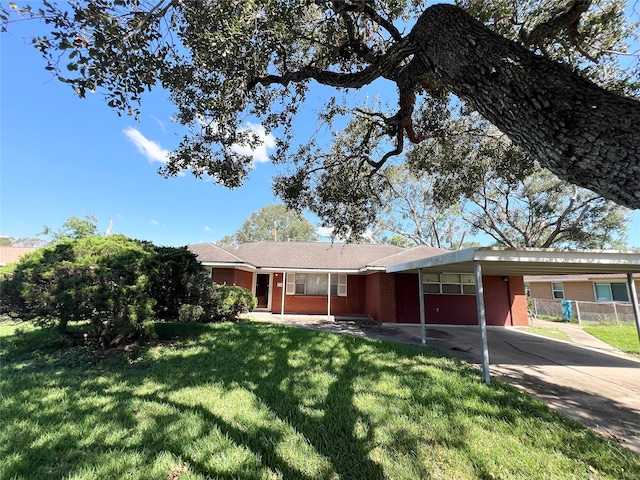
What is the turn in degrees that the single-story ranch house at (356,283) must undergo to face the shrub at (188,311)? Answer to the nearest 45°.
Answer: approximately 45° to its right

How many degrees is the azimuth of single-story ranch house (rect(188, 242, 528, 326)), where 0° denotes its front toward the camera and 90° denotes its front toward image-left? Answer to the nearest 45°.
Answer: approximately 0°

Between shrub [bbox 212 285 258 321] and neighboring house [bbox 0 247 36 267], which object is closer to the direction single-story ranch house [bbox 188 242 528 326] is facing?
the shrub

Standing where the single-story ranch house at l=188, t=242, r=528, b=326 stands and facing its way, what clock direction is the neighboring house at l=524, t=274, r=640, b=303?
The neighboring house is roughly at 8 o'clock from the single-story ranch house.

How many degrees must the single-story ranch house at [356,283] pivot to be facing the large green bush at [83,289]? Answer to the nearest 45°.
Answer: approximately 45° to its right

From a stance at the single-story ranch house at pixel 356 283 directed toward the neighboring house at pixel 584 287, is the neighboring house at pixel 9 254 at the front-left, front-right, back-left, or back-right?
back-left

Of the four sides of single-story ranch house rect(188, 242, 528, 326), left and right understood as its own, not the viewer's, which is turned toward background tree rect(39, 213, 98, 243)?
right

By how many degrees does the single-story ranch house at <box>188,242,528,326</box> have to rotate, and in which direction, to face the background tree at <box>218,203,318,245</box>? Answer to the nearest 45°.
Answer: approximately 135° to its right

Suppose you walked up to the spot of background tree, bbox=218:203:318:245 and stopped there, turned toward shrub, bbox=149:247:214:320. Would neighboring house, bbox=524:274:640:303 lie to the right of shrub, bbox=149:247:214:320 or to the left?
left

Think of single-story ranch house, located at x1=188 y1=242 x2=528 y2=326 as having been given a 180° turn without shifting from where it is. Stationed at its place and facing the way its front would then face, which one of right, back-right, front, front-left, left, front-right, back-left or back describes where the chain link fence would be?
right

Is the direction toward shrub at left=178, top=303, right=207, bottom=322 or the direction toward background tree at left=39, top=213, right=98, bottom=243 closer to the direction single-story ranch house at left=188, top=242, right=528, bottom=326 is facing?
the shrub

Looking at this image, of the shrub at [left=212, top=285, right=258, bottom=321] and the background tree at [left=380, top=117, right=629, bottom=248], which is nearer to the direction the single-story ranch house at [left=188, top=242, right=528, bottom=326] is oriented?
the shrub

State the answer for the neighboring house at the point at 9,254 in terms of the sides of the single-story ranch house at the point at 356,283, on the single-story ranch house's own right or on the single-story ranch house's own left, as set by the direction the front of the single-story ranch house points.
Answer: on the single-story ranch house's own right

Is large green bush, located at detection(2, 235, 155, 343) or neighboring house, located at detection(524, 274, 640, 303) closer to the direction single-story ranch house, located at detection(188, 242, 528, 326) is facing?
the large green bush
